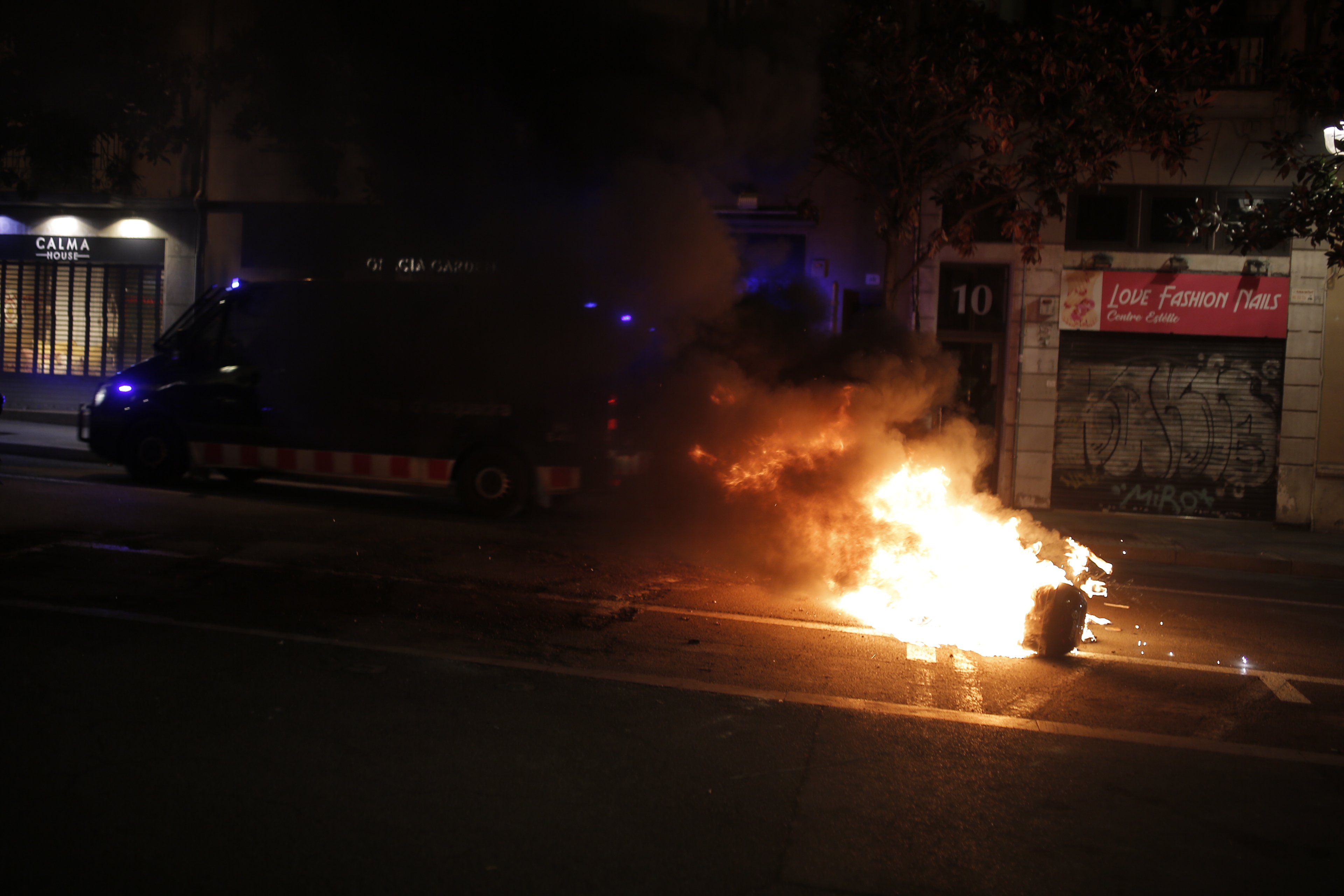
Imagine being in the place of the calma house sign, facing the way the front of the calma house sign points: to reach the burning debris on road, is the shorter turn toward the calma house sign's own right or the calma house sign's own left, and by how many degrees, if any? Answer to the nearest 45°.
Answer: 0° — it already faces it

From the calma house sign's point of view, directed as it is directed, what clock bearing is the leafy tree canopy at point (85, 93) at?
The leafy tree canopy is roughly at 12 o'clock from the calma house sign.

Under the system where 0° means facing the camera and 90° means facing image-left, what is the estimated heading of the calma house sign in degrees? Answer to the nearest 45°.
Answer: approximately 0°

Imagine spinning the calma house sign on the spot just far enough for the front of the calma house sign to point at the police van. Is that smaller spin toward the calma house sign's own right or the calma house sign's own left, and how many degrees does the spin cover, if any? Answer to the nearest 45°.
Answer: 0° — it already faces it
